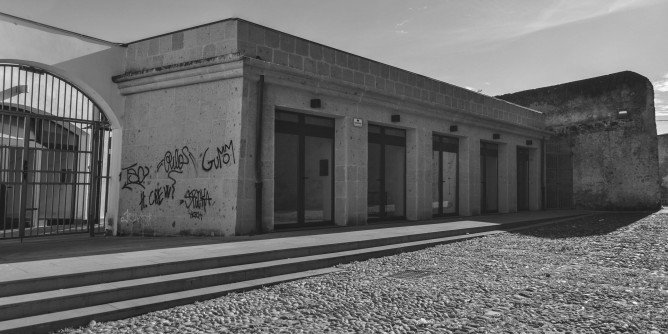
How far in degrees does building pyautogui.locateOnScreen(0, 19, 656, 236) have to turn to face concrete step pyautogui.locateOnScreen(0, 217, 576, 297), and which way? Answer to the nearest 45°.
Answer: approximately 45° to its right

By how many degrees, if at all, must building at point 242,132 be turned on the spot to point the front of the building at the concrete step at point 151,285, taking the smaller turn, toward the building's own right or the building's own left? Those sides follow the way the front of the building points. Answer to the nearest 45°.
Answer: approximately 45° to the building's own right

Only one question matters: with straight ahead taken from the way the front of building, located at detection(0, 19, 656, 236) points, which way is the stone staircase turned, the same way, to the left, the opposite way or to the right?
the same way

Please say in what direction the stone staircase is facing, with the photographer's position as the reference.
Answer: facing the viewer and to the right of the viewer

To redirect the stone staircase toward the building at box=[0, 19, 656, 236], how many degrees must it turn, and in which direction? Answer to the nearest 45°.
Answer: approximately 135° to its left

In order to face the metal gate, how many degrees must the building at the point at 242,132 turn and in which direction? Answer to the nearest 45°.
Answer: approximately 135° to its right

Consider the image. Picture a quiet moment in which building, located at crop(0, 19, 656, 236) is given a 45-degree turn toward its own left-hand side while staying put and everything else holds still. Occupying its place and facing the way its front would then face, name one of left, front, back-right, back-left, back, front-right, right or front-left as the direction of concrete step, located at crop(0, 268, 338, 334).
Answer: right

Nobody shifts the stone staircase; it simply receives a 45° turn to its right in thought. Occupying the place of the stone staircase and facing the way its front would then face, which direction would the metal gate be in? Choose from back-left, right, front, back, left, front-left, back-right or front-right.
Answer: back-right

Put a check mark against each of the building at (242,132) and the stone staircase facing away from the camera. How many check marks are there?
0
